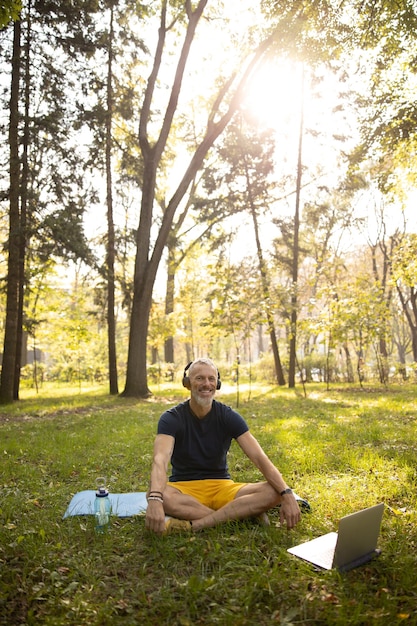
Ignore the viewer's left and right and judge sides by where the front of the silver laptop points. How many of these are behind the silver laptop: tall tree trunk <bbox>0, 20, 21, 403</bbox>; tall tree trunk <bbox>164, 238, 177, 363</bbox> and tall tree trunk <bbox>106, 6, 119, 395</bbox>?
0

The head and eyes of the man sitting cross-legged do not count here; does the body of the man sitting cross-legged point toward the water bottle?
no

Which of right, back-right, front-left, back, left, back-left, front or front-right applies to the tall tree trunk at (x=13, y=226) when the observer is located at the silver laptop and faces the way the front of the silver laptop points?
front

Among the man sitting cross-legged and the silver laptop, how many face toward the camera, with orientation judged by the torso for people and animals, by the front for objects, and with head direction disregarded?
1

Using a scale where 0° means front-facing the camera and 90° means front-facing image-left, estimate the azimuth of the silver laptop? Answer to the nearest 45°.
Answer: approximately 135°

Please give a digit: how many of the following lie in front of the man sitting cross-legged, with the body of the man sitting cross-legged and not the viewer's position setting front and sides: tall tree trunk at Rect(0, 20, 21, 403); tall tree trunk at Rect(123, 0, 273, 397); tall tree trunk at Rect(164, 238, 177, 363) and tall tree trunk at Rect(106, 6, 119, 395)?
0

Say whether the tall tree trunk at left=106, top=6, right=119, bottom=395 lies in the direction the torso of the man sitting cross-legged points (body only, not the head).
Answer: no

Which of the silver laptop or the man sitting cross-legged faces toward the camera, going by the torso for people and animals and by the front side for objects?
the man sitting cross-legged

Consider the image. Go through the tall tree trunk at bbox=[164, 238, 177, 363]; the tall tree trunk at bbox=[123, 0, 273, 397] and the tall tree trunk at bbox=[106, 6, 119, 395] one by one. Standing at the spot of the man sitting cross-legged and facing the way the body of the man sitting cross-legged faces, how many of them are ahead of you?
0

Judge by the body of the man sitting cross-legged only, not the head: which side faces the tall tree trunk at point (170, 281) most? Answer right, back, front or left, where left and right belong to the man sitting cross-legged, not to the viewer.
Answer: back

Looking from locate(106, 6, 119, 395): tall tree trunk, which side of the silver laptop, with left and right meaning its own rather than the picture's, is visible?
front

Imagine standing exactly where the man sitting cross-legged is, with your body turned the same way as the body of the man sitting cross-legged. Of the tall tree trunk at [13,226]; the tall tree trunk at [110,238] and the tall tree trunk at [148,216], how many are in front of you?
0

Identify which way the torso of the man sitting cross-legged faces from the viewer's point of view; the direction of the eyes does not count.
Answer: toward the camera

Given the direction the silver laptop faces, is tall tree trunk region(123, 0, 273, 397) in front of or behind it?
in front

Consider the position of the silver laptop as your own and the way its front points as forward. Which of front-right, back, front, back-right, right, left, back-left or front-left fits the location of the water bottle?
front-left

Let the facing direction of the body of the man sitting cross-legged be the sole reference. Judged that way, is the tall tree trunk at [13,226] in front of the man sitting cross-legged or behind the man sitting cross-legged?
behind

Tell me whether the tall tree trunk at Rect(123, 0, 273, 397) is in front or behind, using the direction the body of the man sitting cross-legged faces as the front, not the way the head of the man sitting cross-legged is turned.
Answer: behind
